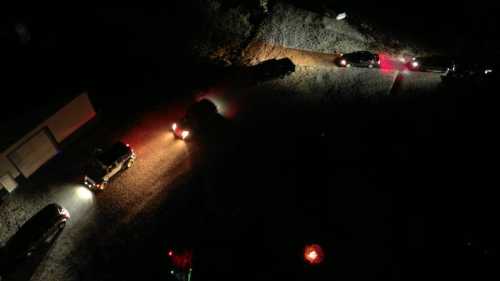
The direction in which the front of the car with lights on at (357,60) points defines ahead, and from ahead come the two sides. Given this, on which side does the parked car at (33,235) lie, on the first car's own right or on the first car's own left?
on the first car's own left

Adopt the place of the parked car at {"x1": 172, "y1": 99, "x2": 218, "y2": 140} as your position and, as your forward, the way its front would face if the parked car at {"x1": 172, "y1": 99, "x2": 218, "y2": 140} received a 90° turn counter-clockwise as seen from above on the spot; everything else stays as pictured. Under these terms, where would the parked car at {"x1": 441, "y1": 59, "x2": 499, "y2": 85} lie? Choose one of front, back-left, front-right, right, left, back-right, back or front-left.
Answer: front-left

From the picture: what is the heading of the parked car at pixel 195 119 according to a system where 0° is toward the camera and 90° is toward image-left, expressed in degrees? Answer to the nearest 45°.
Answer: approximately 45°

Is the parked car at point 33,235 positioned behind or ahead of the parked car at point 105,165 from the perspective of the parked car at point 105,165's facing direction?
ahead

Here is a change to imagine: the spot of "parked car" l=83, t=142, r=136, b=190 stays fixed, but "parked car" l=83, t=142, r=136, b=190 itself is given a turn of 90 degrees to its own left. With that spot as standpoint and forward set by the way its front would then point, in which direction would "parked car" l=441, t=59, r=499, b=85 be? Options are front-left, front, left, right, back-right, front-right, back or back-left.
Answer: front-left

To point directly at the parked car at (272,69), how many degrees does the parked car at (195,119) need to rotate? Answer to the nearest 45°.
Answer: approximately 180°

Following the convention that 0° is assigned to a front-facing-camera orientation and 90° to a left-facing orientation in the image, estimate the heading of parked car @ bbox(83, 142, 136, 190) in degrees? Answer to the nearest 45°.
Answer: approximately 45°

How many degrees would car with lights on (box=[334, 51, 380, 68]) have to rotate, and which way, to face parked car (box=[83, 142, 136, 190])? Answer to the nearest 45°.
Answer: approximately 45° to its left

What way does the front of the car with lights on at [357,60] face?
to the viewer's left

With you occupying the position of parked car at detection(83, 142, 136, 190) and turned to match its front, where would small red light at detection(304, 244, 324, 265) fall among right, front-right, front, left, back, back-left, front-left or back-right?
left

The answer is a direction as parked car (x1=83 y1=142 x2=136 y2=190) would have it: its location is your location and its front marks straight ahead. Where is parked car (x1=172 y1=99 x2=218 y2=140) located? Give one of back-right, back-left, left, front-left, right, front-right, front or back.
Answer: back-left

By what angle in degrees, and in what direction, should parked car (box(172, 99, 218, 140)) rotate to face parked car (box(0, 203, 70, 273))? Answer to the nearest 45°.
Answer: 0° — it already faces it

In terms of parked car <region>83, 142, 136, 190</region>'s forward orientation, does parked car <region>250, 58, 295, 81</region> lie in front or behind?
behind
